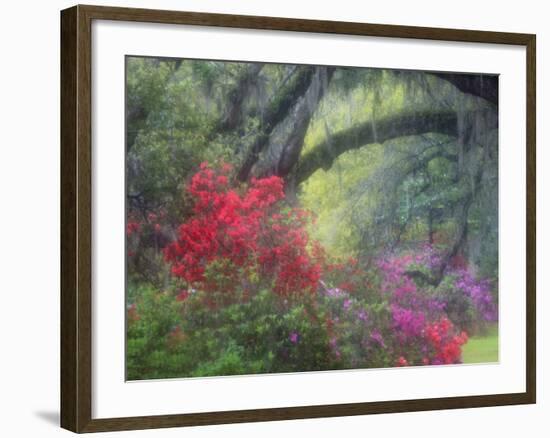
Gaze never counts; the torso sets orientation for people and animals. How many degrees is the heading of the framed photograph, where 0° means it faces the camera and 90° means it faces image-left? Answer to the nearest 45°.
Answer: approximately 315°
